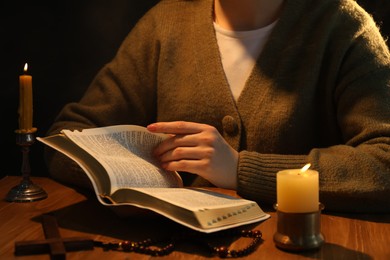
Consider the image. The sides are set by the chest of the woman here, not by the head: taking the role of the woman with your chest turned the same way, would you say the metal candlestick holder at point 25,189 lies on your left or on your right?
on your right

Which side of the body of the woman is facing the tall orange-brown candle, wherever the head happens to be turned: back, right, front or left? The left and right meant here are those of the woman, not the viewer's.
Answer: right

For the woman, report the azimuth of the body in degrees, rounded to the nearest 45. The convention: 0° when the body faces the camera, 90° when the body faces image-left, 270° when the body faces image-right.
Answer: approximately 0°

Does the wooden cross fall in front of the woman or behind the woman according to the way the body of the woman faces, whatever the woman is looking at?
in front

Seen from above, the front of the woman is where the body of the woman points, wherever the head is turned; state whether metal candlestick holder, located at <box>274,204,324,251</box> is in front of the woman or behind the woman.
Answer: in front
